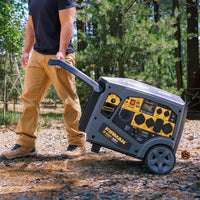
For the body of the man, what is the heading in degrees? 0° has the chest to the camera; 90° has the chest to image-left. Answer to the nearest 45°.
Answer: approximately 45°

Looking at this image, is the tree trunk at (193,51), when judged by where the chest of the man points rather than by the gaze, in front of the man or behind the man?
behind

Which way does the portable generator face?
toward the camera

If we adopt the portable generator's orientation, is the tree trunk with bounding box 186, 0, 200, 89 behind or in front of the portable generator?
behind
